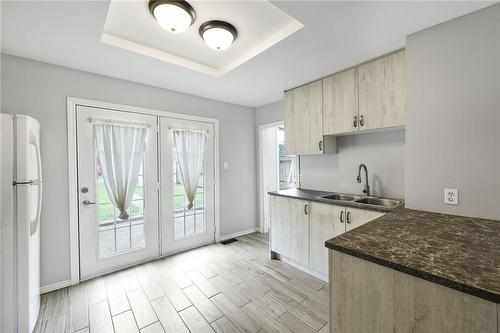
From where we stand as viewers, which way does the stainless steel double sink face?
facing the viewer and to the left of the viewer

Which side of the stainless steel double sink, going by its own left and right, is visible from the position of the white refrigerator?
front

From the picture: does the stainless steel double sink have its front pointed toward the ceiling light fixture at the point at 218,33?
yes

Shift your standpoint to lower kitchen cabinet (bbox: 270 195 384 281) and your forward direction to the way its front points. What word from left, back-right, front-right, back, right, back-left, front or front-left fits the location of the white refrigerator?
front

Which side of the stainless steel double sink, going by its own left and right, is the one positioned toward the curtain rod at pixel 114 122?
front

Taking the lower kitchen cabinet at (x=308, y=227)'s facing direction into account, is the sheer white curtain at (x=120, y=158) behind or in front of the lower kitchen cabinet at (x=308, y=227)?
in front

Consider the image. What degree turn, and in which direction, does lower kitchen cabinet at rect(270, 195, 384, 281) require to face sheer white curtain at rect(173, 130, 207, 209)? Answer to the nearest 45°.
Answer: approximately 45° to its right

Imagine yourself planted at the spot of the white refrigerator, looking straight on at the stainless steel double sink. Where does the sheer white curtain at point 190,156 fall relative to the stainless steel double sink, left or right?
left

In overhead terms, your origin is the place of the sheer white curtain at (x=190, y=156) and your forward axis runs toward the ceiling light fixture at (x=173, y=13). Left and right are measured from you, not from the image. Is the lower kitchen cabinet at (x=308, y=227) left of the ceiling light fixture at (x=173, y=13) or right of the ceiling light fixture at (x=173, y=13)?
left

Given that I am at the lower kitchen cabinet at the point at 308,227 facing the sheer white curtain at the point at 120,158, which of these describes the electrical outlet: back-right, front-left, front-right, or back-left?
back-left

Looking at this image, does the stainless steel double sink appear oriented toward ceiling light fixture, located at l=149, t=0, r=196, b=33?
yes
